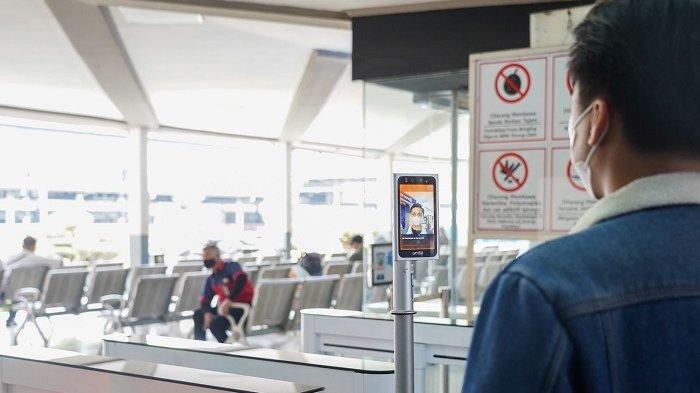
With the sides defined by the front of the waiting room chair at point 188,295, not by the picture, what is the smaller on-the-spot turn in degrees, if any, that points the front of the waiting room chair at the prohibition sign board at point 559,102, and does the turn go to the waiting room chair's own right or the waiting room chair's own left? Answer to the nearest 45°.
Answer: approximately 45° to the waiting room chair's own left

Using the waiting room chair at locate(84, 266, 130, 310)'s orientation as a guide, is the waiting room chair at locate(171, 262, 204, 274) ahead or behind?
behind

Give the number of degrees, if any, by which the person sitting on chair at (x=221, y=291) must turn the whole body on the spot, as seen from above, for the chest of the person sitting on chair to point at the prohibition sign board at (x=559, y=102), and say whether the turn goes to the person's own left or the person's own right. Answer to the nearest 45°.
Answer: approximately 45° to the person's own left

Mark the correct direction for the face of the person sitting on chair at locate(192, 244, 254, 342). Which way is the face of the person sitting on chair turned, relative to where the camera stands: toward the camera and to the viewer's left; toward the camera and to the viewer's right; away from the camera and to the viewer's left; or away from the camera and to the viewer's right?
toward the camera and to the viewer's left

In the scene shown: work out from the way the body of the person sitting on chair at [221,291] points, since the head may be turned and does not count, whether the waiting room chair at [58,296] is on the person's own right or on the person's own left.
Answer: on the person's own right

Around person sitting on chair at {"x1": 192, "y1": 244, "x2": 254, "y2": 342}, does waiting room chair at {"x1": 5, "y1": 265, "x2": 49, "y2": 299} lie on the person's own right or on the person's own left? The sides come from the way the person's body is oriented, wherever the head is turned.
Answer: on the person's own right

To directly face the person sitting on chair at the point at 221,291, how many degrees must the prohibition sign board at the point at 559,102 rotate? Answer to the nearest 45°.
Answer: approximately 135° to its right

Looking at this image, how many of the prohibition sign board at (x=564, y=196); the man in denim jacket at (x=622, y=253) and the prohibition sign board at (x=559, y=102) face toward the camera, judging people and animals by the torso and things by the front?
2

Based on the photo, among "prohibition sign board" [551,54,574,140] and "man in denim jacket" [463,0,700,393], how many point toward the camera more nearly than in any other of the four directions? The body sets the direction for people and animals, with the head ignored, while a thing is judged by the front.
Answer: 1

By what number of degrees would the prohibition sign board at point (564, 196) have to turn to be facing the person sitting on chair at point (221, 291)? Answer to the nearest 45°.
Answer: approximately 135° to its right
